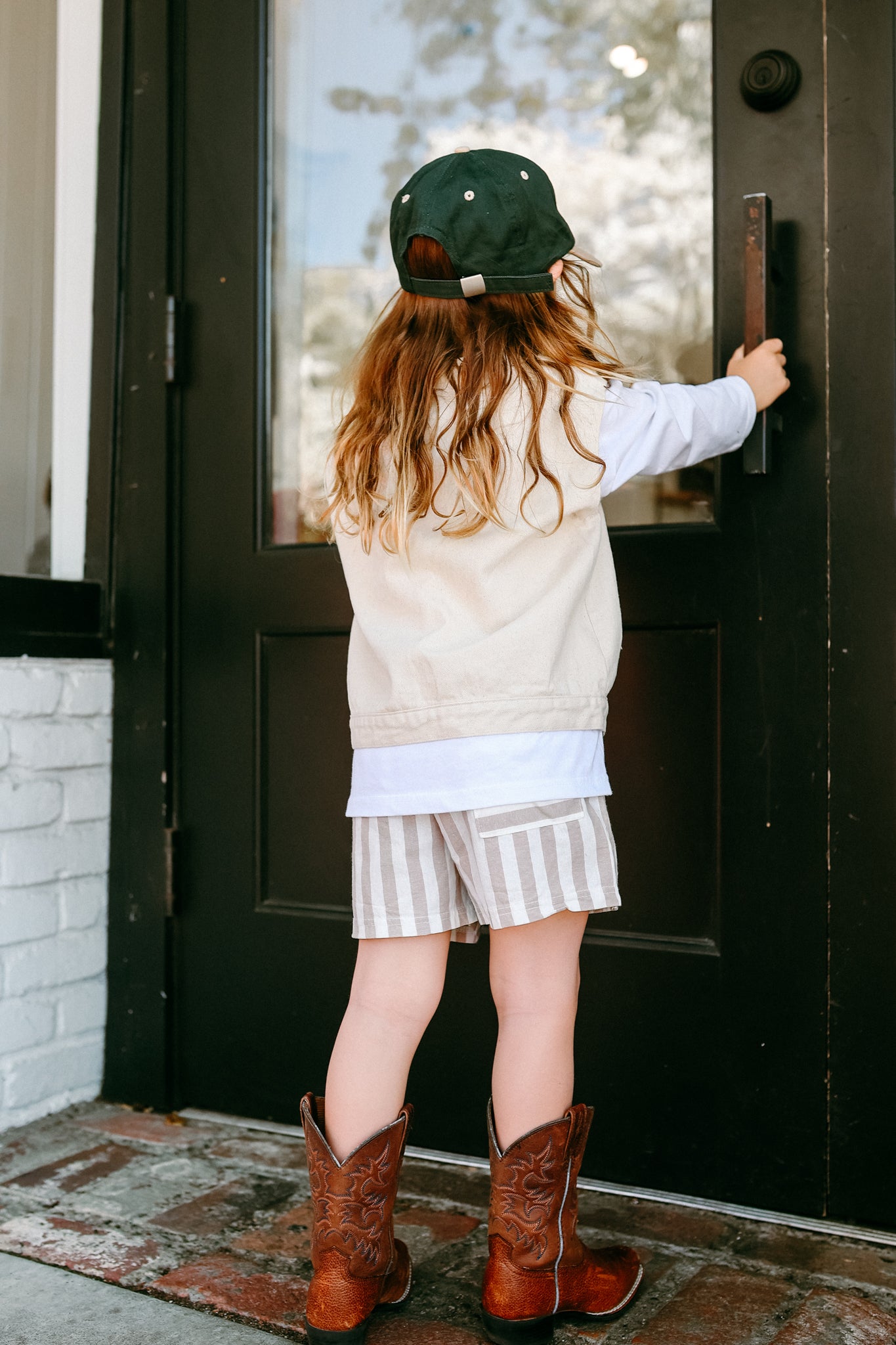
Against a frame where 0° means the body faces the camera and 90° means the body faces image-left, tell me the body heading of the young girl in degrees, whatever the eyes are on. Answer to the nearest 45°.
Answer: approximately 225°

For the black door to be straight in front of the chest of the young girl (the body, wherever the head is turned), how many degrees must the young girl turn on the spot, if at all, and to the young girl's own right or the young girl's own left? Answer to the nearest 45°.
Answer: approximately 45° to the young girl's own left
